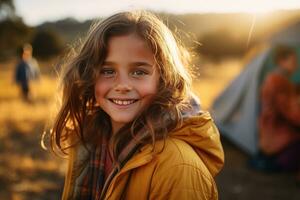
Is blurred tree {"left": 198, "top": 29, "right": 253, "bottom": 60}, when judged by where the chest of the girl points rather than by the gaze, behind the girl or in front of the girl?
behind

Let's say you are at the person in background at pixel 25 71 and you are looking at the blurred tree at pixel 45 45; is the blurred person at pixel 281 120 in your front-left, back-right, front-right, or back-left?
back-right

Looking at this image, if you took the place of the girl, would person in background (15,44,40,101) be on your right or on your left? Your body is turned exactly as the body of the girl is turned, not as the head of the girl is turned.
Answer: on your right

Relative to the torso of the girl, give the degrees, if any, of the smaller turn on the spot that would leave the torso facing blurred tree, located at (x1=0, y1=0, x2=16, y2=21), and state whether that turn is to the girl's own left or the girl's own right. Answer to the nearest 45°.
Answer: approximately 135° to the girl's own right
